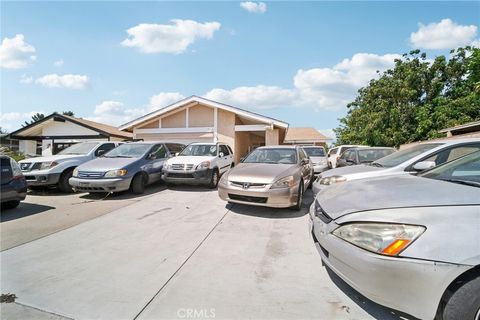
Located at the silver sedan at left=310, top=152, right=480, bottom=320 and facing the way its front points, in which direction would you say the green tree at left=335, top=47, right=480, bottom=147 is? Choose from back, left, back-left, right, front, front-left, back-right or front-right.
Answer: back-right

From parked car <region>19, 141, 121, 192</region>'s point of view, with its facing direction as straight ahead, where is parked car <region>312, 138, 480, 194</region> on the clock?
parked car <region>312, 138, 480, 194</region> is roughly at 9 o'clock from parked car <region>19, 141, 121, 192</region>.

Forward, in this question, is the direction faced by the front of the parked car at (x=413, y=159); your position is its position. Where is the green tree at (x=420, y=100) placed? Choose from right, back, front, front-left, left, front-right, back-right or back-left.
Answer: back-right

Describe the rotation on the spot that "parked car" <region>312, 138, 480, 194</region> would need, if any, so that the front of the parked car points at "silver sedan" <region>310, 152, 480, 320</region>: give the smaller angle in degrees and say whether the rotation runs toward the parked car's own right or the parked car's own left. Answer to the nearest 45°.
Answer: approximately 45° to the parked car's own left

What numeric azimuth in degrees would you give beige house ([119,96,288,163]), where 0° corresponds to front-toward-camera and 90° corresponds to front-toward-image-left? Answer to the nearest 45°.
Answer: approximately 0°
